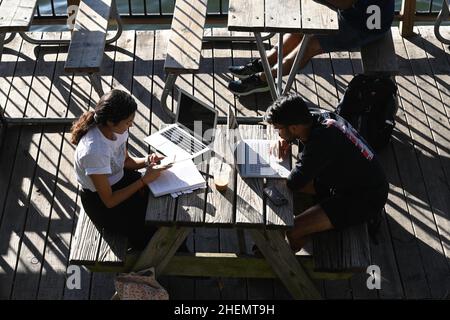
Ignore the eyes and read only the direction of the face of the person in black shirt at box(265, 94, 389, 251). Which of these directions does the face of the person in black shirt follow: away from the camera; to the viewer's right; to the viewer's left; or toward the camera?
to the viewer's left

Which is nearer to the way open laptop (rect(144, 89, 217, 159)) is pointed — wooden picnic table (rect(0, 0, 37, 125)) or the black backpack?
the wooden picnic table

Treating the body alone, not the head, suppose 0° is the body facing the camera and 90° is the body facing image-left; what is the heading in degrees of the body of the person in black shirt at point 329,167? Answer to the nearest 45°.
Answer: approximately 90°

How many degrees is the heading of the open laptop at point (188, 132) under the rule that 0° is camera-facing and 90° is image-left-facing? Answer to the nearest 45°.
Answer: approximately 45°

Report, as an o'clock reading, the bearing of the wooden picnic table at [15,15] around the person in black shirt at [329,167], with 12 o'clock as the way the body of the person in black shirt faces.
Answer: The wooden picnic table is roughly at 12 o'clock from the person in black shirt.
